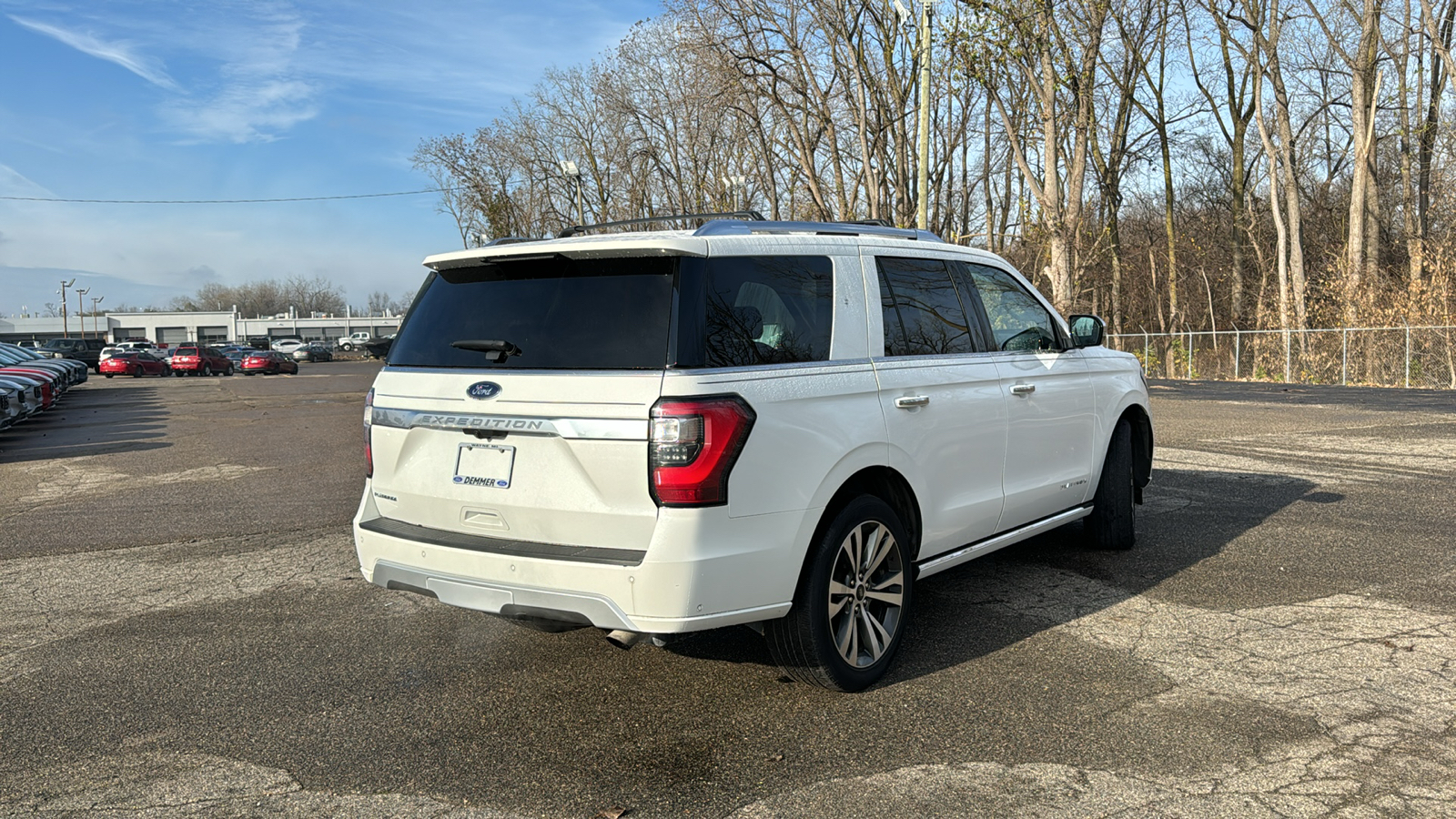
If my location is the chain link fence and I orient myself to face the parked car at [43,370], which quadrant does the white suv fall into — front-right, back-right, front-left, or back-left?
front-left

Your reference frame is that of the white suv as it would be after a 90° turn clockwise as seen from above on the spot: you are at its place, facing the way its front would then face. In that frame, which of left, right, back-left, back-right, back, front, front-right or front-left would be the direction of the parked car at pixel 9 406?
back

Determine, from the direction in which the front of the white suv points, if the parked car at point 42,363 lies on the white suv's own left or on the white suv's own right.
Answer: on the white suv's own left

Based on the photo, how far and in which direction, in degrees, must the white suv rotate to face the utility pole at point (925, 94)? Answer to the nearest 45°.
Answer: approximately 45° to its left

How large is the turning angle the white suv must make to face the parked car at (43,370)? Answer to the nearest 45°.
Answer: approximately 90° to its left

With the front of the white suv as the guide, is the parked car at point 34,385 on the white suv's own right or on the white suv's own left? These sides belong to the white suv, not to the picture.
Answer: on the white suv's own left

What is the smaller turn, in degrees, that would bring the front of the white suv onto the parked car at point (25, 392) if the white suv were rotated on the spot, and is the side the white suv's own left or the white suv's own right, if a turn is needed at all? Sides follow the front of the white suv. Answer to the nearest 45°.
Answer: approximately 90° to the white suv's own left

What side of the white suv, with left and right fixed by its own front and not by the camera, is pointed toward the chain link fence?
front

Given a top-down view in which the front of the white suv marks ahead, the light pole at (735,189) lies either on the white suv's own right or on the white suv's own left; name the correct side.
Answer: on the white suv's own left

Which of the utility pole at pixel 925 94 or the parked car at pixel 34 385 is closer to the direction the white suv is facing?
the utility pole

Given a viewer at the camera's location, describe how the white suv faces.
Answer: facing away from the viewer and to the right of the viewer

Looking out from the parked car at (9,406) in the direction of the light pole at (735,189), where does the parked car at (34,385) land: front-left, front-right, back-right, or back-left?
front-left

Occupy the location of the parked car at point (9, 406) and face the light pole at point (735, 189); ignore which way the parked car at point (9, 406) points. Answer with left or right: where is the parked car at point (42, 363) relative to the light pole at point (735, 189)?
left
